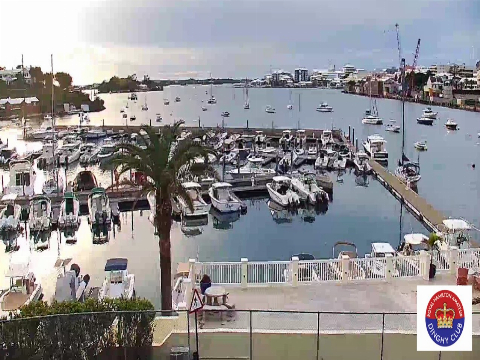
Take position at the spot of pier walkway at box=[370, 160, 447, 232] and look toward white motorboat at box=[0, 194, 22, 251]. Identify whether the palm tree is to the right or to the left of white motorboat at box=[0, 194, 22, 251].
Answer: left

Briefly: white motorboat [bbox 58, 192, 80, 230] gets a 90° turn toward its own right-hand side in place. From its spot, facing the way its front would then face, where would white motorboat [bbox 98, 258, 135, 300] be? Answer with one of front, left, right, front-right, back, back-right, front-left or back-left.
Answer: right

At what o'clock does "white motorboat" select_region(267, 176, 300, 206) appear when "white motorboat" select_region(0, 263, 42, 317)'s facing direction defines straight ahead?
"white motorboat" select_region(267, 176, 300, 206) is roughly at 7 o'clock from "white motorboat" select_region(0, 263, 42, 317).

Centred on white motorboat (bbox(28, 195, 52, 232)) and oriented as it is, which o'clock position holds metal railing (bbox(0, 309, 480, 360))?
The metal railing is roughly at 6 o'clock from the white motorboat.

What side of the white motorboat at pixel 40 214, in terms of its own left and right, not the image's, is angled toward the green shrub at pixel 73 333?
back

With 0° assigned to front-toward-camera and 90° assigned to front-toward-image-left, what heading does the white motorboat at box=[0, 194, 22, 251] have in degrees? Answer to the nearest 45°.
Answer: approximately 180°
